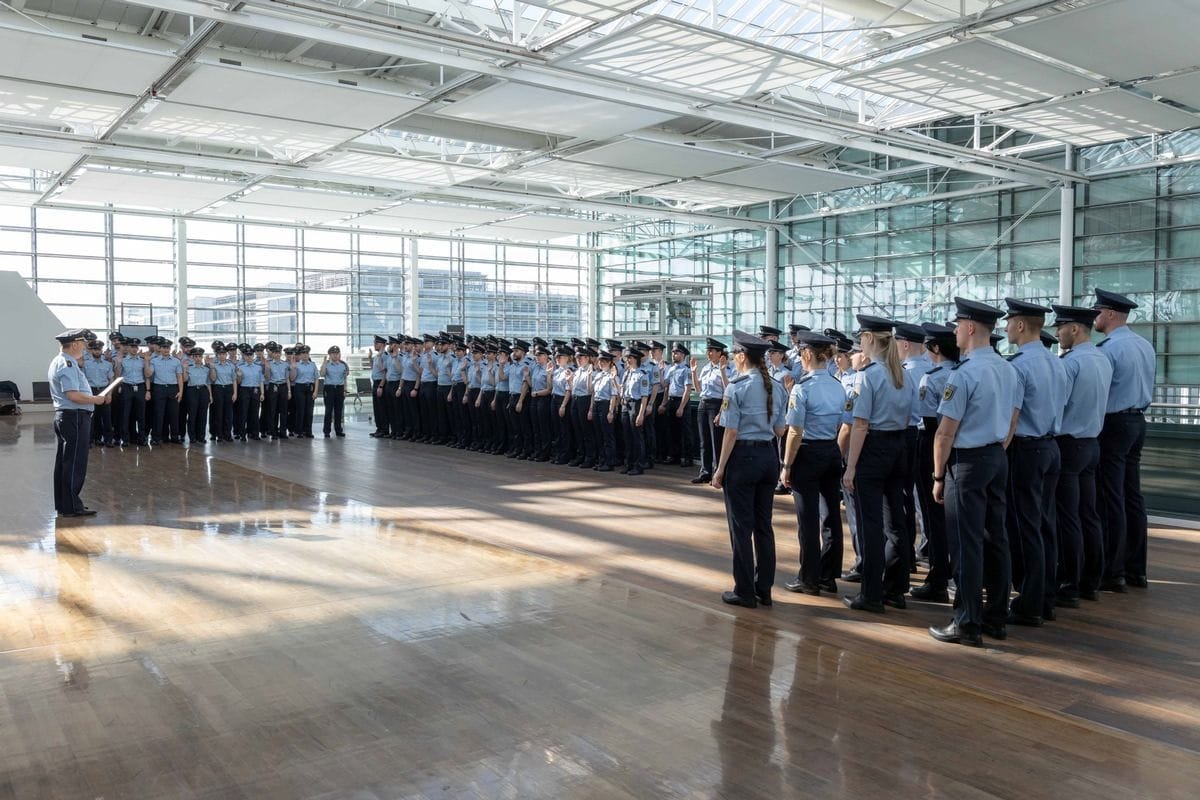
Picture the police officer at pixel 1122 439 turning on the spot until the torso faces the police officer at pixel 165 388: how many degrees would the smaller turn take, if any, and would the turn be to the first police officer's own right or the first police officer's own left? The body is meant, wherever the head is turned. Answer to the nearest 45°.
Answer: approximately 45° to the first police officer's own left

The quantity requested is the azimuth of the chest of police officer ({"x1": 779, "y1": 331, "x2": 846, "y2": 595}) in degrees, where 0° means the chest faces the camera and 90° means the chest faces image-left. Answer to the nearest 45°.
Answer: approximately 135°

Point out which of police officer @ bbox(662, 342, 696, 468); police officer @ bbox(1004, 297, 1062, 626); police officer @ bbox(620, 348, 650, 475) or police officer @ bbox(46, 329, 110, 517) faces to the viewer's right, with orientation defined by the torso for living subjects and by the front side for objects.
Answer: police officer @ bbox(46, 329, 110, 517)

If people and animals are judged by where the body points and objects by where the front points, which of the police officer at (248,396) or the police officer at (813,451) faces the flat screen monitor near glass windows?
the police officer at (813,451)

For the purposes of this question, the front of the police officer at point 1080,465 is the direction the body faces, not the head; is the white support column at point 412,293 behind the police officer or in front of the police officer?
in front

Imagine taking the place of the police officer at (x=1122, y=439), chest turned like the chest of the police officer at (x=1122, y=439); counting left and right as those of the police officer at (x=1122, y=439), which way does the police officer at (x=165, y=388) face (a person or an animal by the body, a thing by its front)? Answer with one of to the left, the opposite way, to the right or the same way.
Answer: the opposite way

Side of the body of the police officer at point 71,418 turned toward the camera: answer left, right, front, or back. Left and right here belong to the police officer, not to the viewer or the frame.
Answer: right

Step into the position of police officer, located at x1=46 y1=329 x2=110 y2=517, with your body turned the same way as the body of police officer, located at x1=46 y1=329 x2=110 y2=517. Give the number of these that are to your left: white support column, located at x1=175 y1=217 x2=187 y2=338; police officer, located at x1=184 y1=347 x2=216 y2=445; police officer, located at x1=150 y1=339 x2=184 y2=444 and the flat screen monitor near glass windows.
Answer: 4

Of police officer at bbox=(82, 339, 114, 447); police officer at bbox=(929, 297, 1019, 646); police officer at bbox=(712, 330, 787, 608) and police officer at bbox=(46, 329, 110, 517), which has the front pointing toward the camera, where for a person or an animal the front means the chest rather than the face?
police officer at bbox=(82, 339, 114, 447)

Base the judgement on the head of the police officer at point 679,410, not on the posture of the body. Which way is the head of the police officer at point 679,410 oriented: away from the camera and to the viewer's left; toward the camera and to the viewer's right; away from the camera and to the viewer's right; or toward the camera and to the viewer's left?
toward the camera and to the viewer's left

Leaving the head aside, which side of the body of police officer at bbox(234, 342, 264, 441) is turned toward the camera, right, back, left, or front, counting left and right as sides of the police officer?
front

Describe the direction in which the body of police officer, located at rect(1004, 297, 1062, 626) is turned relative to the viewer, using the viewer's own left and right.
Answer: facing away from the viewer and to the left of the viewer

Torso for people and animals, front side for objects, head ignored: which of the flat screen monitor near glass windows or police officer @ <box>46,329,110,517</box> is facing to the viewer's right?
the police officer

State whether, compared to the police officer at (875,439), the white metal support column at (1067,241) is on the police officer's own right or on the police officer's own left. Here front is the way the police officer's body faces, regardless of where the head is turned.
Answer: on the police officer's own right

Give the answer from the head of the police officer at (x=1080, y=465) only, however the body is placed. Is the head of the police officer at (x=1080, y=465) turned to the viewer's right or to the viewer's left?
to the viewer's left

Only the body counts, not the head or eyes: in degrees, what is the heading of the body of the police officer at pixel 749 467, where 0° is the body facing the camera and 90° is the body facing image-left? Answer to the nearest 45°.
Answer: approximately 135°
